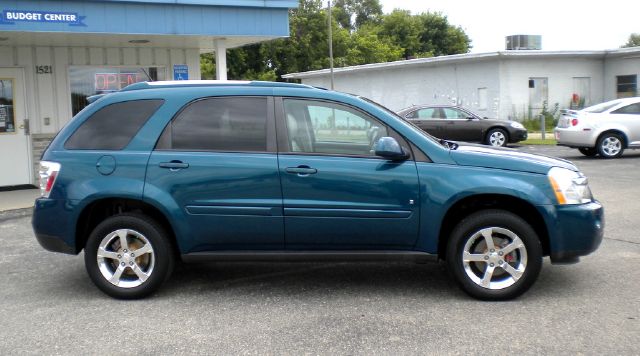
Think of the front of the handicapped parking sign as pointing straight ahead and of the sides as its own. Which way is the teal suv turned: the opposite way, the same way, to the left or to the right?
to the left

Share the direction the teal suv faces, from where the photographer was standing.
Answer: facing to the right of the viewer

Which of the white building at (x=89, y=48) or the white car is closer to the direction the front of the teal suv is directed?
the white car

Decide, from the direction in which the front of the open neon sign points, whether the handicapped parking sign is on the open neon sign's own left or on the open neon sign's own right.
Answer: on the open neon sign's own left

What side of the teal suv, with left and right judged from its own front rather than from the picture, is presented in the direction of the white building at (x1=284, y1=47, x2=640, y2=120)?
left

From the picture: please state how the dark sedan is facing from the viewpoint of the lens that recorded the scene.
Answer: facing to the right of the viewer

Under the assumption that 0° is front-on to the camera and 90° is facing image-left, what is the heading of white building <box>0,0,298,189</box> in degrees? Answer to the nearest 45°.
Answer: approximately 0°

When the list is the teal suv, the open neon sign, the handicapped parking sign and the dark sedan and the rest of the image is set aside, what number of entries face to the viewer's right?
2

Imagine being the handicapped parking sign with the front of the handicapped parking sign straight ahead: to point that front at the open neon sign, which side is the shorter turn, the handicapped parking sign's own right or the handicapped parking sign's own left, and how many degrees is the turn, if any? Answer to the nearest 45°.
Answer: approximately 90° to the handicapped parking sign's own right

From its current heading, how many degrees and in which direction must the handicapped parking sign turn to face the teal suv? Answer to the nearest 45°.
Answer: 0° — it already faces it

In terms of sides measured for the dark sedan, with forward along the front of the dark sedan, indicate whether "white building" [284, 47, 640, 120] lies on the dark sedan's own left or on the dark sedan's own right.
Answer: on the dark sedan's own left

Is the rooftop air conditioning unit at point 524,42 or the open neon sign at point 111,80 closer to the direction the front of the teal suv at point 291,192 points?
the rooftop air conditioning unit

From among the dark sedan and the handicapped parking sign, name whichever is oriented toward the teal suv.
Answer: the handicapped parking sign
